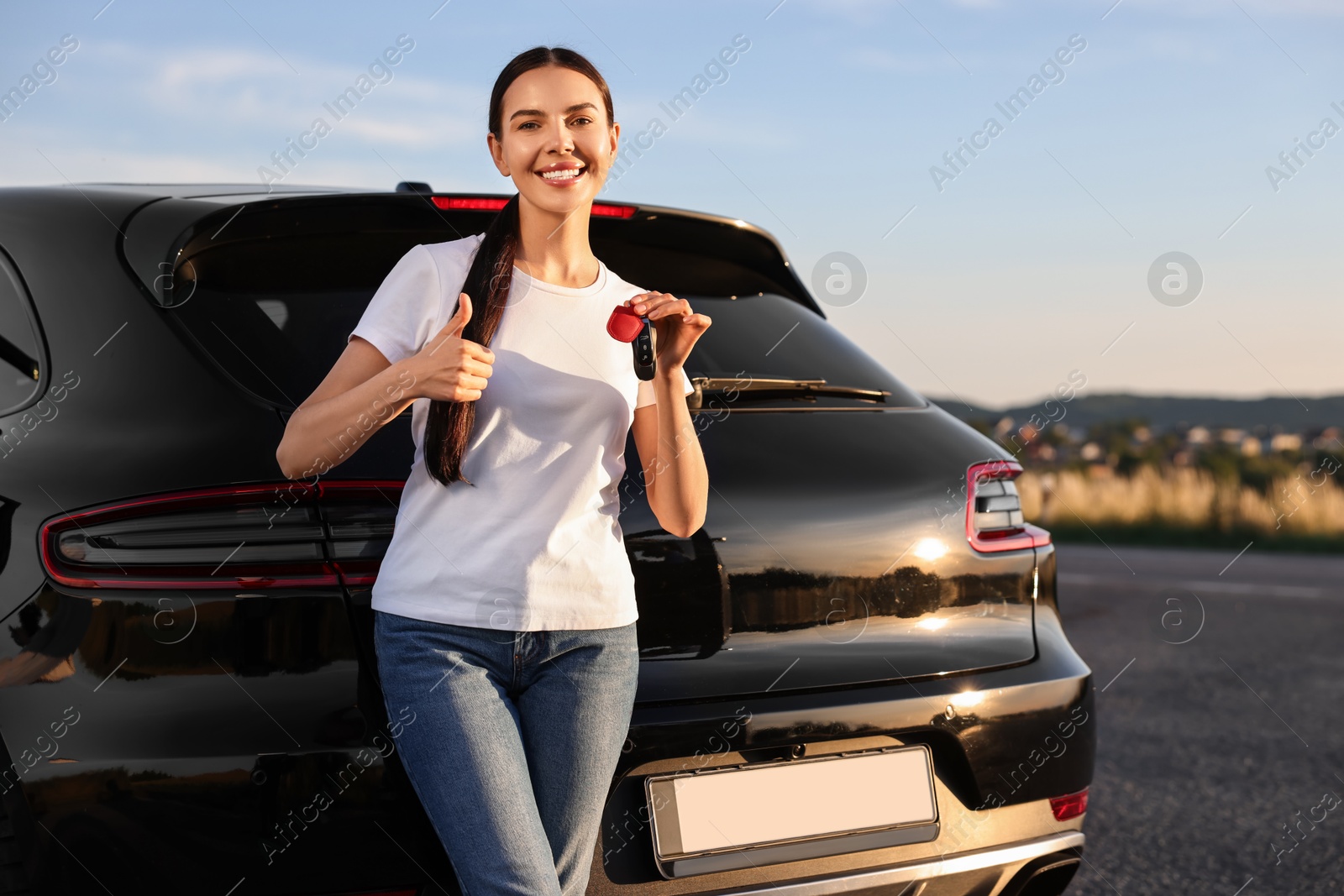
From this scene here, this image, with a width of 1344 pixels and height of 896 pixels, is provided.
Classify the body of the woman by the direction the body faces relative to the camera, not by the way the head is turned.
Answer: toward the camera

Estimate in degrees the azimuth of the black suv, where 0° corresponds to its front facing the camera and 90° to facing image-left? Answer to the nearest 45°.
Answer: approximately 135°
